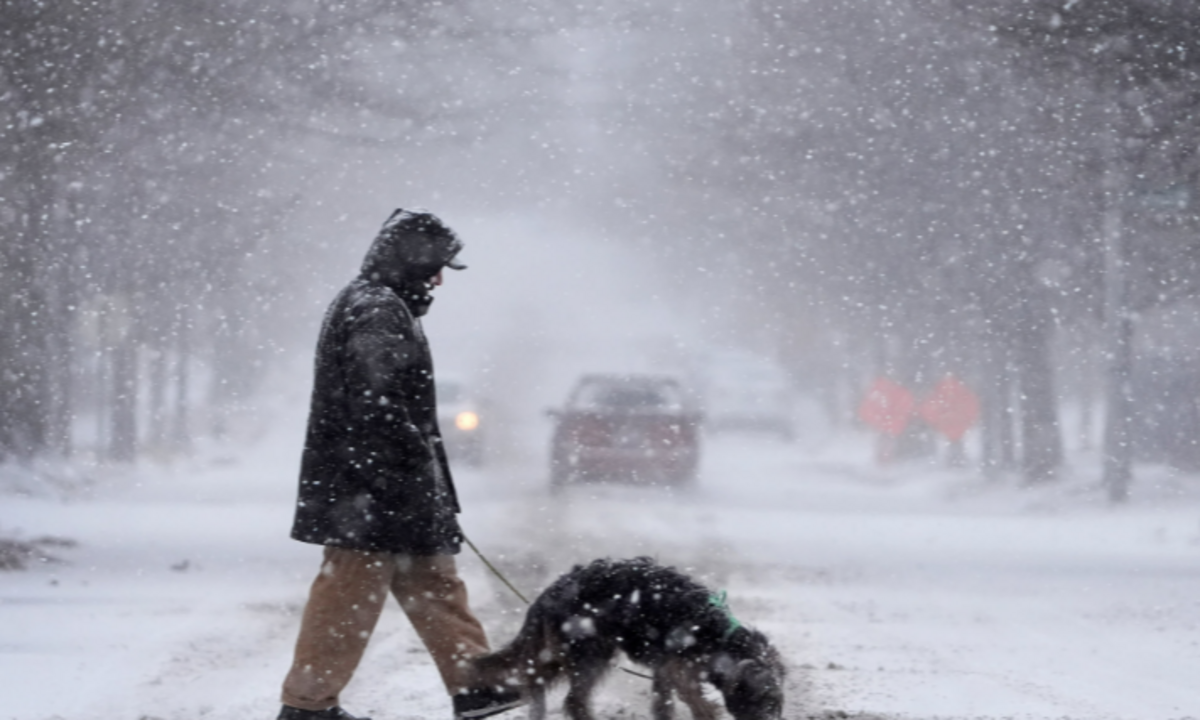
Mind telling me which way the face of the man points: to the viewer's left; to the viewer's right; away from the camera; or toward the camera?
to the viewer's right

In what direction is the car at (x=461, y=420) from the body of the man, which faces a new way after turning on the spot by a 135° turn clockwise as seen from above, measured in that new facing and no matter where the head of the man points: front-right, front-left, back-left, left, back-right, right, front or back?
back-right

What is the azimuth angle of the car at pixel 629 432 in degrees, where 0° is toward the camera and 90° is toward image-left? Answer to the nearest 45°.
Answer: approximately 180°

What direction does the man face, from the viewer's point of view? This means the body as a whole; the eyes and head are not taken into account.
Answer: to the viewer's right

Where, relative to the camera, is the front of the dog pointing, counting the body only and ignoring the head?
to the viewer's right

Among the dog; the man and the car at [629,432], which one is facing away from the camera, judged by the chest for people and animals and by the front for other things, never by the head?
the car

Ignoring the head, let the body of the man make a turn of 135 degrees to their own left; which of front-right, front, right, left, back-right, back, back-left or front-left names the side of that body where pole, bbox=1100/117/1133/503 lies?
right

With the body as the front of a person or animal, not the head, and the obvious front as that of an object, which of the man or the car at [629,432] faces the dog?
the man

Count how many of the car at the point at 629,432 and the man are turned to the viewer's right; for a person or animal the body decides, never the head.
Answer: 1

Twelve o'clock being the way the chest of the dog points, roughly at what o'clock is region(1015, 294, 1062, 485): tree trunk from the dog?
The tree trunk is roughly at 10 o'clock from the dog.

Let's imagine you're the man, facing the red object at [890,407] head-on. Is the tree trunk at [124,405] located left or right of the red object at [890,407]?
left

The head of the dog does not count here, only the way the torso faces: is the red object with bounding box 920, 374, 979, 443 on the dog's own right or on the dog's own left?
on the dog's own left

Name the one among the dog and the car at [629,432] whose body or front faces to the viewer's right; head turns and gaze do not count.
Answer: the dog
